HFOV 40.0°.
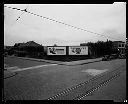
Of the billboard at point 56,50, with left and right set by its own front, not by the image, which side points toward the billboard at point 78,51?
left

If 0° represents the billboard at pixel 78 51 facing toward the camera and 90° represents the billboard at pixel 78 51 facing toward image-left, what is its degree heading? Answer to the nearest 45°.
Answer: approximately 0°

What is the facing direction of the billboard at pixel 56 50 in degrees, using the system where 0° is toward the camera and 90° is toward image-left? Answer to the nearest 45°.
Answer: approximately 0°

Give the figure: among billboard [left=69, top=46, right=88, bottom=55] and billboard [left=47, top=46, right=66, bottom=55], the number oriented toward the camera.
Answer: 2

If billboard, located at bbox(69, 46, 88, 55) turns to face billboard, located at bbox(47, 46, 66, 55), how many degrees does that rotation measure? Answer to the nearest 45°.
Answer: approximately 90° to its right
